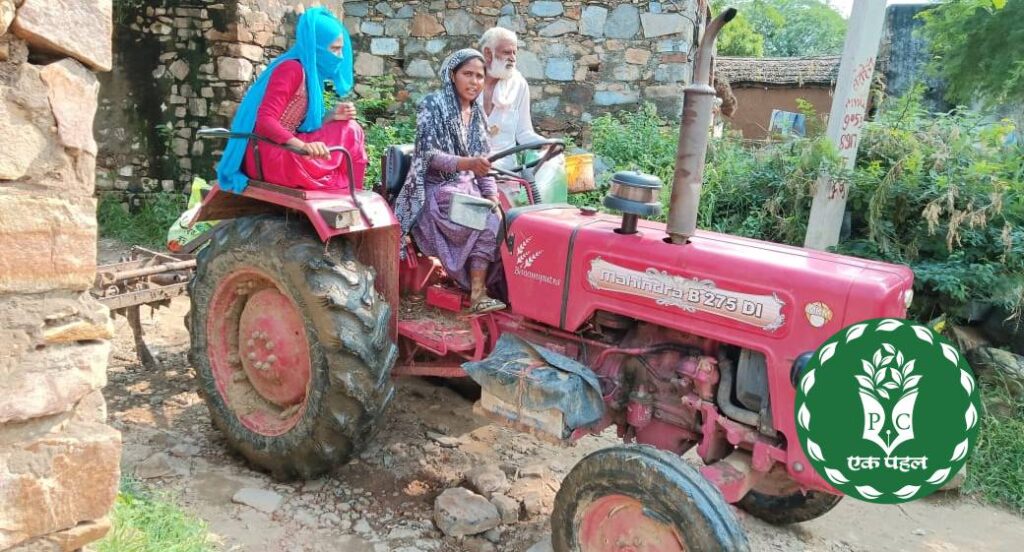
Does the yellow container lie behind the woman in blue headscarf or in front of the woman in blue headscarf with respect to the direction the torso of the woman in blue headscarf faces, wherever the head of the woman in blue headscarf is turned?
in front

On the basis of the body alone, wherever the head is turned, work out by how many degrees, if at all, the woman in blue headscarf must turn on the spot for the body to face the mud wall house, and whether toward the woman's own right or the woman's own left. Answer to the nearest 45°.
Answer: approximately 45° to the woman's own left

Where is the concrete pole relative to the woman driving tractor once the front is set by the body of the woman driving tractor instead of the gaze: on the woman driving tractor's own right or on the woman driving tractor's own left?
on the woman driving tractor's own left

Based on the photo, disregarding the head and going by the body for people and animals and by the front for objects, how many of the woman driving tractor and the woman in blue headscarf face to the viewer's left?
0

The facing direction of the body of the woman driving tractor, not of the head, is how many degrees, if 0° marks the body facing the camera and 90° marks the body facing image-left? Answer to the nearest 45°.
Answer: approximately 315°

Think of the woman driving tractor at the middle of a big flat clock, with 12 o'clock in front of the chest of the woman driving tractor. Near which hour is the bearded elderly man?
The bearded elderly man is roughly at 8 o'clock from the woman driving tractor.

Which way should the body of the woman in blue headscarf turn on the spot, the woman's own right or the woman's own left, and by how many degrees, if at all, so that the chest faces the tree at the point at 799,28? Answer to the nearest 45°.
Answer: approximately 45° to the woman's own left

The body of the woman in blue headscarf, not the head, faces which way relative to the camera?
to the viewer's right
